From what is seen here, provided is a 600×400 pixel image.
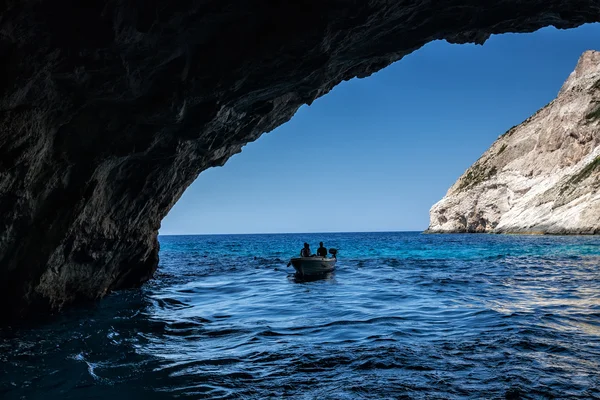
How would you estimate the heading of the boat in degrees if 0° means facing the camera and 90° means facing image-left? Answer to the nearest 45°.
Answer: approximately 45°
